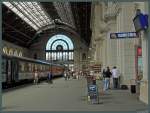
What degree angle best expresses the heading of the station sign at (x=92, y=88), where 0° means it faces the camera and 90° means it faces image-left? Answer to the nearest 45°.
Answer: approximately 0°
